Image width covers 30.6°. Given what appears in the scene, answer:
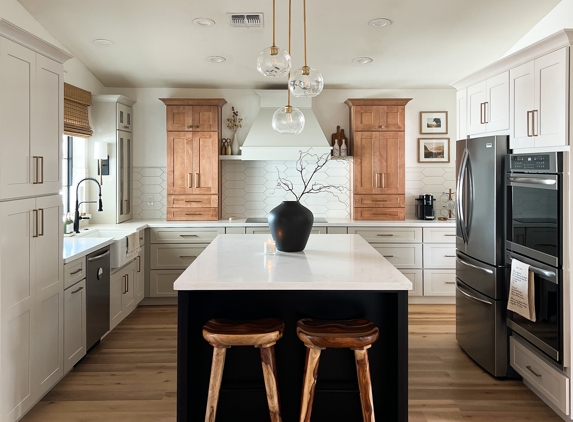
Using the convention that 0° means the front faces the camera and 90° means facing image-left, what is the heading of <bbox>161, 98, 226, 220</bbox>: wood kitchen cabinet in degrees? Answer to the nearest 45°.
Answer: approximately 0°

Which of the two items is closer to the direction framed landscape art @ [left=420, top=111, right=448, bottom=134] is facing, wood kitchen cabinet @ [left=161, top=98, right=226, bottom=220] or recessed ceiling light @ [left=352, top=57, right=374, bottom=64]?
the recessed ceiling light

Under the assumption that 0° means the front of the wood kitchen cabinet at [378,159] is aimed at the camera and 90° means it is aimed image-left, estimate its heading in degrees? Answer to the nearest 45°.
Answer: approximately 0°
